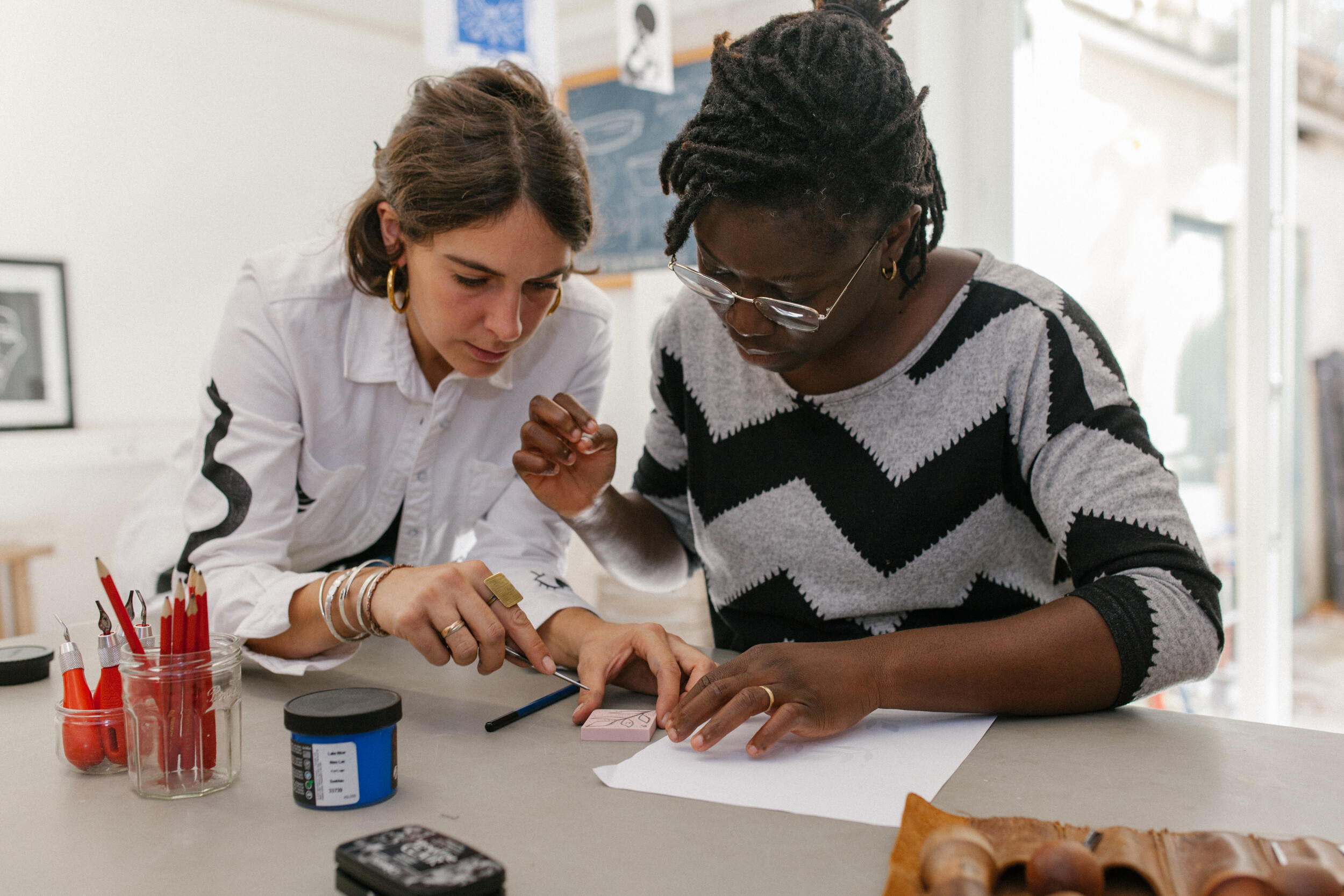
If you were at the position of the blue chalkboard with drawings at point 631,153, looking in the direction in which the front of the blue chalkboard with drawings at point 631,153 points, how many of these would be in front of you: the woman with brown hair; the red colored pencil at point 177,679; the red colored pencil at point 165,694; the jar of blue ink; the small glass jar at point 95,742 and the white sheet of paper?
6

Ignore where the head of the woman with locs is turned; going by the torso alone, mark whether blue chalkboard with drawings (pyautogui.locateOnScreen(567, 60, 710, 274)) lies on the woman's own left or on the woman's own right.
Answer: on the woman's own right

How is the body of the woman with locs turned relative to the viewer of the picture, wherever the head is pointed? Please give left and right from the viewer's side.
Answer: facing the viewer and to the left of the viewer

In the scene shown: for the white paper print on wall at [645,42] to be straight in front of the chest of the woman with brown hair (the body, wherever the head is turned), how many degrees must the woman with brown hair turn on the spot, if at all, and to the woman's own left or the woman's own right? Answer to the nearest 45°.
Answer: approximately 90° to the woman's own left

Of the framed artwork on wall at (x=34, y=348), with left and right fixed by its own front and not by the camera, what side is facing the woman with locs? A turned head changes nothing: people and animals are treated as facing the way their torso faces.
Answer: front

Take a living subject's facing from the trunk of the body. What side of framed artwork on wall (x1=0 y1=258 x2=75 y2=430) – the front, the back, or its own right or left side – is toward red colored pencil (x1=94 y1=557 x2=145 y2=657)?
front

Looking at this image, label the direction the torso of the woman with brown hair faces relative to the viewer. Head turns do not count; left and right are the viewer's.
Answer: facing the viewer and to the right of the viewer

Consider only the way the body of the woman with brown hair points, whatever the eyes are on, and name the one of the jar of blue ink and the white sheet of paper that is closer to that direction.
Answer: the white sheet of paper

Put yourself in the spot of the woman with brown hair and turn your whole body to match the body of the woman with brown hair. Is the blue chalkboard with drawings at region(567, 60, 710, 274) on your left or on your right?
on your left

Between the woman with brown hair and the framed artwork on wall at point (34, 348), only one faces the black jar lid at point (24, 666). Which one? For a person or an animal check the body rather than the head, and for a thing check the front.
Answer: the framed artwork on wall

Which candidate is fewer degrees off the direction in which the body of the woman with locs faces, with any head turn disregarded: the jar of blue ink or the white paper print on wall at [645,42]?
the jar of blue ink

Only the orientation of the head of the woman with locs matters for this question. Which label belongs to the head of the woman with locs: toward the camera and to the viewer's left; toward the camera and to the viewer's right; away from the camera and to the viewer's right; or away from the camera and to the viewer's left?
toward the camera and to the viewer's left

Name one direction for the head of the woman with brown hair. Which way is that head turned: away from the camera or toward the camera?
toward the camera

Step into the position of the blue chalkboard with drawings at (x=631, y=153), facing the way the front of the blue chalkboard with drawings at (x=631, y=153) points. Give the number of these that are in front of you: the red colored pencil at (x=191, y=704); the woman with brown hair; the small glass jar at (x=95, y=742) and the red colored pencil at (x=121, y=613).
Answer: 4

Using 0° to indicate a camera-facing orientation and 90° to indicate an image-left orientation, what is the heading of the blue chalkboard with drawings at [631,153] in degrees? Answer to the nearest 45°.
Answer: approximately 0°
